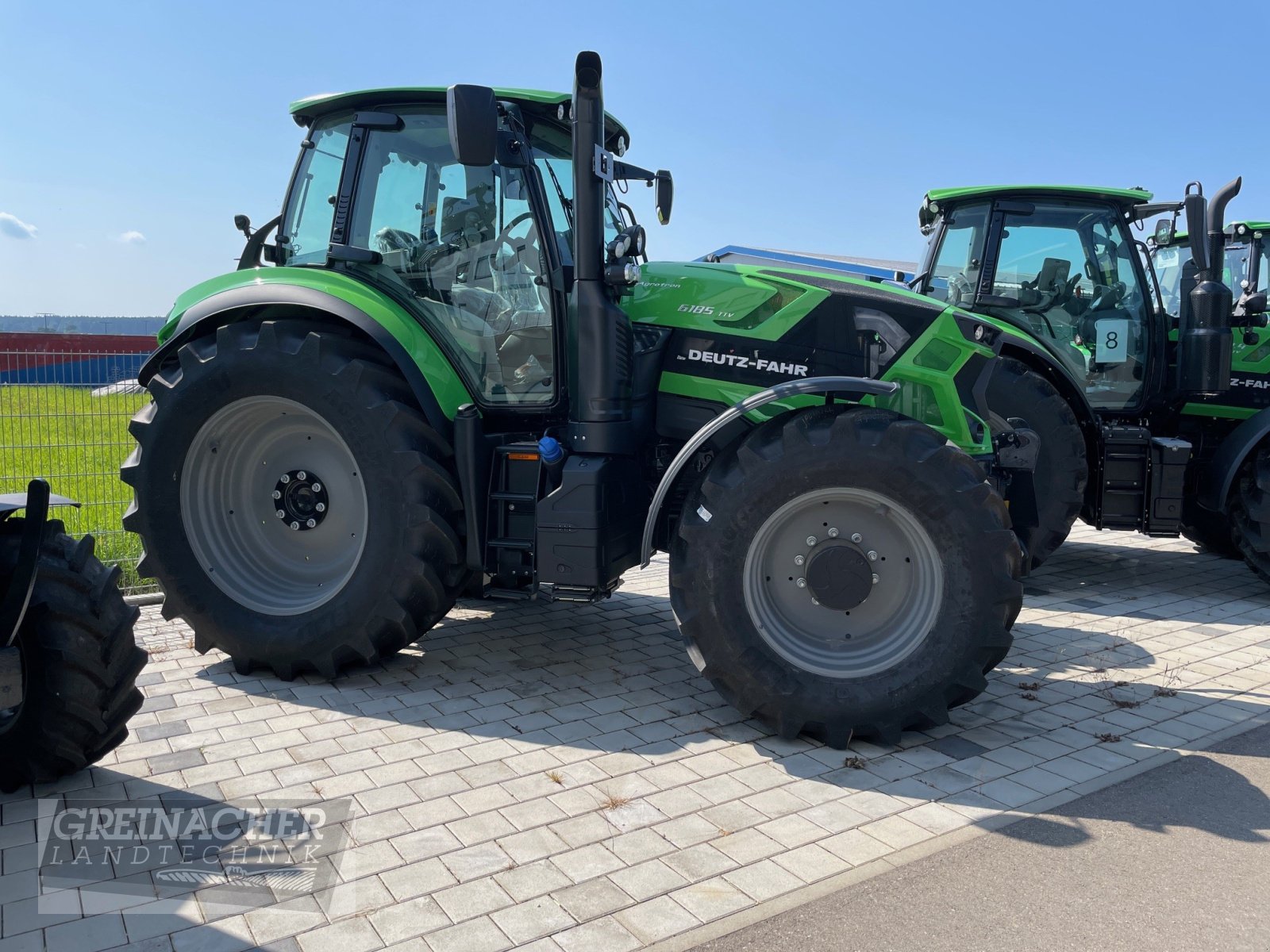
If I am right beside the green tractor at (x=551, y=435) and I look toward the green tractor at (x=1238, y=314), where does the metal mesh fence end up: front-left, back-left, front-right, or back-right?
back-left

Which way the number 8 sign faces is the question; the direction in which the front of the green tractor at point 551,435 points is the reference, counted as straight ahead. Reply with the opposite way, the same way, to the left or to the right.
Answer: to the right

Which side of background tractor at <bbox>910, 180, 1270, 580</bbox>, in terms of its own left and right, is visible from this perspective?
right

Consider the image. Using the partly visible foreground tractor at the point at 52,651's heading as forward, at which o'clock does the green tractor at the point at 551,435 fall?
The green tractor is roughly at 10 o'clock from the partly visible foreground tractor.

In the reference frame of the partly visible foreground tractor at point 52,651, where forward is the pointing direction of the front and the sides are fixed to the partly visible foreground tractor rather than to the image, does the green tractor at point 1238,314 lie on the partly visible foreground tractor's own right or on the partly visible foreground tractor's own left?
on the partly visible foreground tractor's own left

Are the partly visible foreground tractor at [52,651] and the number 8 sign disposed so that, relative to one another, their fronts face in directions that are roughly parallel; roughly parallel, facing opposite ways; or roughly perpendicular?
roughly perpendicular

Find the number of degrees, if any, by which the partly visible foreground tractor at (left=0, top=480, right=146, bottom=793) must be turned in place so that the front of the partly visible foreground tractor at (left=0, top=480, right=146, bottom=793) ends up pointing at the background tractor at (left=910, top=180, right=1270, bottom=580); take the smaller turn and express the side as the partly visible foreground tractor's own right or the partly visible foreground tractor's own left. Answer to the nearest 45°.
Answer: approximately 45° to the partly visible foreground tractor's own left

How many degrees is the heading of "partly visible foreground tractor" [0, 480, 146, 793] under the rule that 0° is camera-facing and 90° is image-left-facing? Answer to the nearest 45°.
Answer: approximately 315°

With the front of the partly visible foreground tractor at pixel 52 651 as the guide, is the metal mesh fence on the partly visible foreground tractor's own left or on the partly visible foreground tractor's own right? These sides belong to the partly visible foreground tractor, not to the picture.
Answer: on the partly visible foreground tractor's own left
